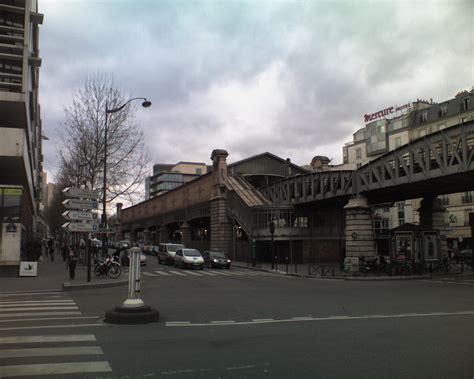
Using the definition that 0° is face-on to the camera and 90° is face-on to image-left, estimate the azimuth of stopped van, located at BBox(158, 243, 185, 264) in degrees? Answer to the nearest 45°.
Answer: approximately 315°

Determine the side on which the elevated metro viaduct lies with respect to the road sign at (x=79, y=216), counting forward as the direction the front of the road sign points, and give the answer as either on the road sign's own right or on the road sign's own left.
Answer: on the road sign's own left

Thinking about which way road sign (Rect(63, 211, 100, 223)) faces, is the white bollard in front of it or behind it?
in front

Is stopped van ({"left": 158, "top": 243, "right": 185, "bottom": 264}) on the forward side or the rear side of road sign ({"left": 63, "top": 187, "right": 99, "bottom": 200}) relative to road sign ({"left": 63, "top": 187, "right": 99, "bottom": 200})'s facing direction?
on the rear side

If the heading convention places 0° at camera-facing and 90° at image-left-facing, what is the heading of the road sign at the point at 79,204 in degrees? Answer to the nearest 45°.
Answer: approximately 0°

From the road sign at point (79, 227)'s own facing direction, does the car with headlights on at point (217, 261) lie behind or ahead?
behind

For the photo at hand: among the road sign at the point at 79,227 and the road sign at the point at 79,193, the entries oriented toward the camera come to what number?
2

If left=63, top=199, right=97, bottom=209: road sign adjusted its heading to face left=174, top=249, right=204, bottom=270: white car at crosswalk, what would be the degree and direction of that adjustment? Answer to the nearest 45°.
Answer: approximately 135° to its left

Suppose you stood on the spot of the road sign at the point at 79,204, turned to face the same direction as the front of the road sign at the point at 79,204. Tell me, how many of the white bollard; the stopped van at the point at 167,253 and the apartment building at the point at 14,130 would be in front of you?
1

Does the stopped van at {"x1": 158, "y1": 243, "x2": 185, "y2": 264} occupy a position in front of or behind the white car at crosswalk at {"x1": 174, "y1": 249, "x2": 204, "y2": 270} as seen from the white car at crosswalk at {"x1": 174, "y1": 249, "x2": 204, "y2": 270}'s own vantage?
behind
